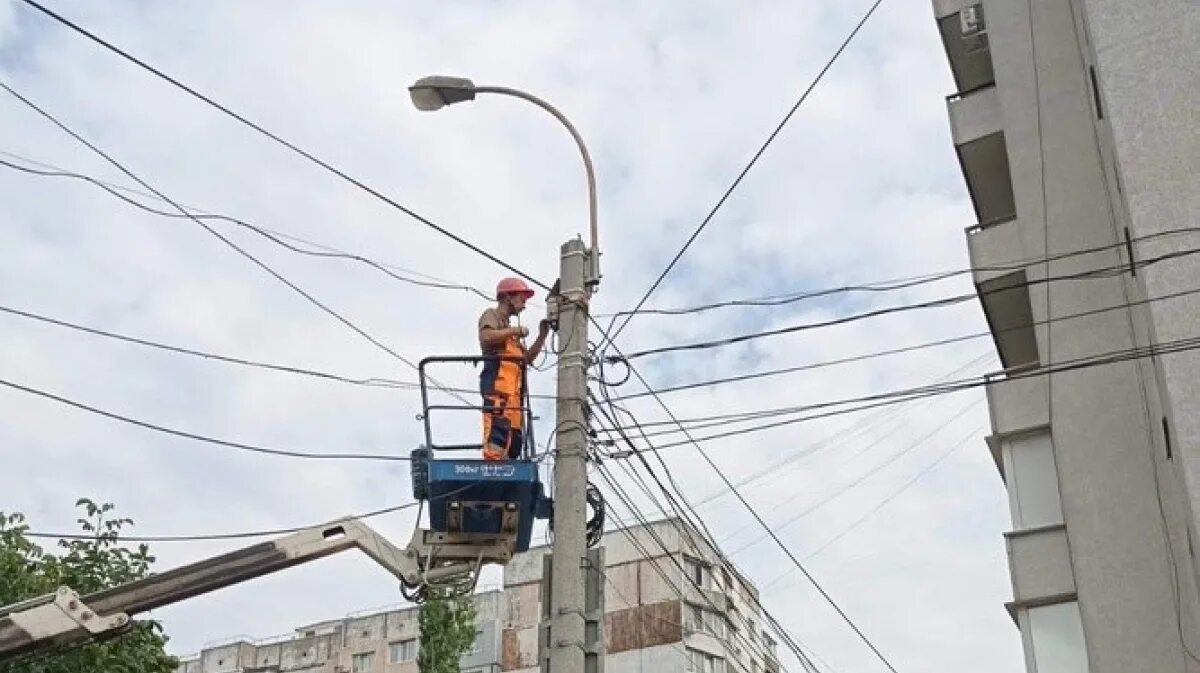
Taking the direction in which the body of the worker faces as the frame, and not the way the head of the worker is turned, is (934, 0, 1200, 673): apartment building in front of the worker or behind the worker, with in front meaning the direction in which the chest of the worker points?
in front

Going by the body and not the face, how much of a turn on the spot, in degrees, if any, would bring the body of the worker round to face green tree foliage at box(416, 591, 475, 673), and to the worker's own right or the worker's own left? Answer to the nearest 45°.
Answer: approximately 90° to the worker's own left

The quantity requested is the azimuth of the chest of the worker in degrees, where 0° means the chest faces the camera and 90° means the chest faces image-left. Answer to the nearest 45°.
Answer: approximately 270°

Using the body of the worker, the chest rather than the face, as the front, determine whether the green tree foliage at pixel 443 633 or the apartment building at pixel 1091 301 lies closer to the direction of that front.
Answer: the apartment building

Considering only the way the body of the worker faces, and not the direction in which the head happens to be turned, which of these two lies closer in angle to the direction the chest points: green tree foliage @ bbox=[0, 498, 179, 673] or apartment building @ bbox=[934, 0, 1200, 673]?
the apartment building
